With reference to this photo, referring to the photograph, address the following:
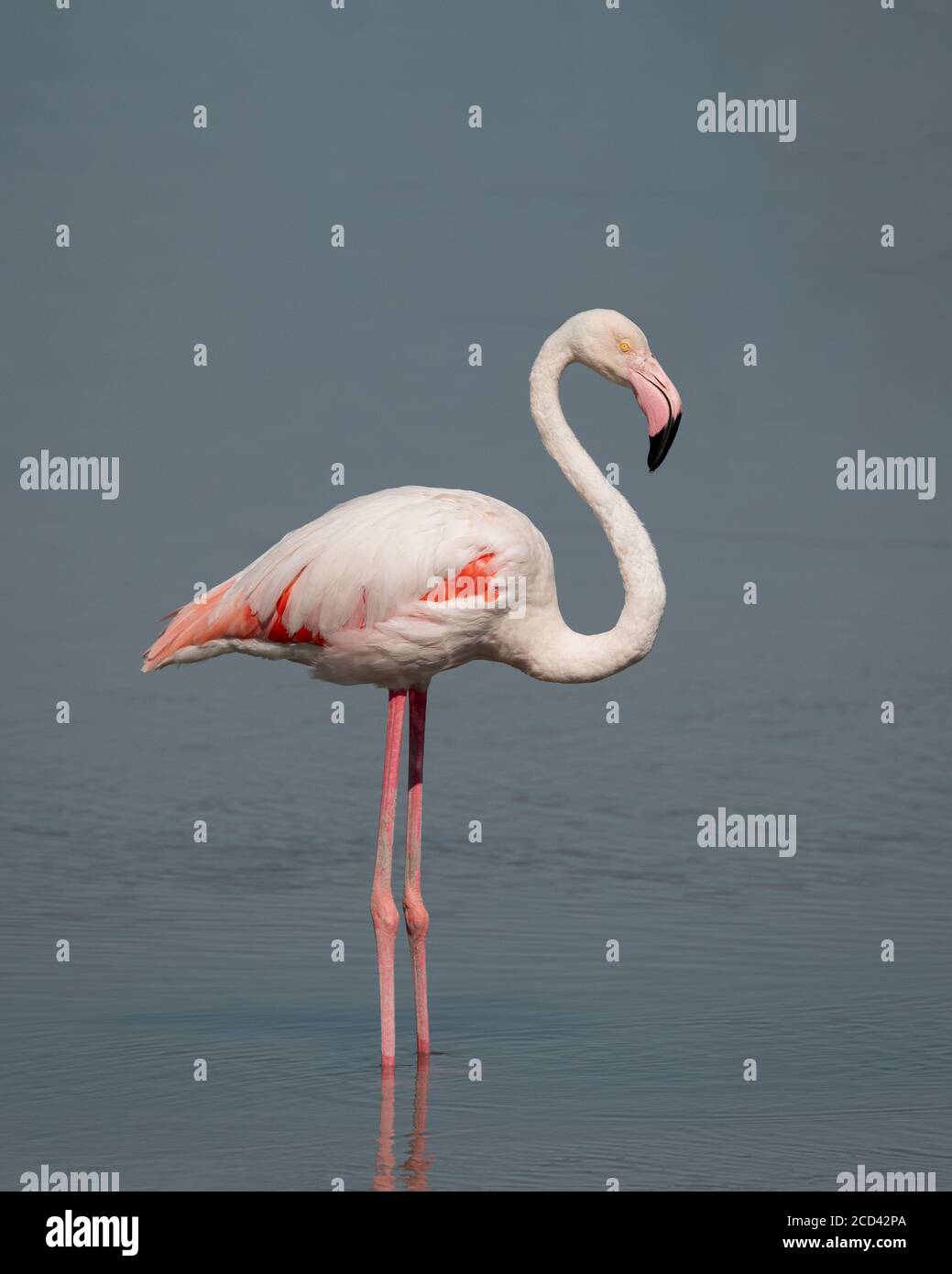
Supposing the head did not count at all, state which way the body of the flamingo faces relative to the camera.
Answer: to the viewer's right
